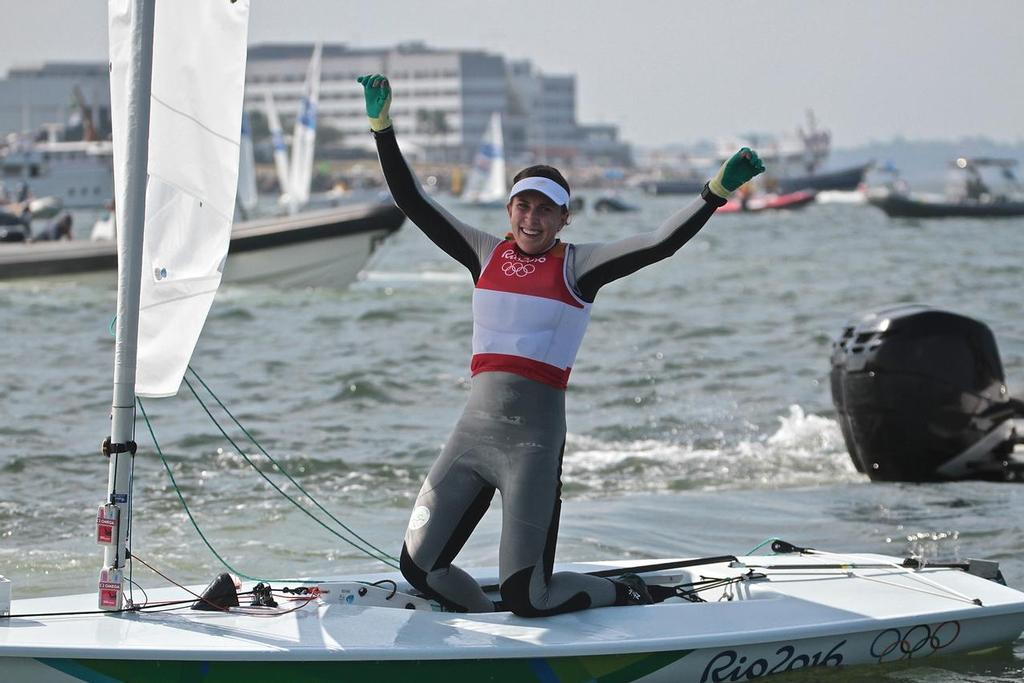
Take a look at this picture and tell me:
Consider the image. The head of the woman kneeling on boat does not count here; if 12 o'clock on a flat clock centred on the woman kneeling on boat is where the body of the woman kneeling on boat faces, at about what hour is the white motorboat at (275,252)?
The white motorboat is roughly at 4 o'clock from the woman kneeling on boat.

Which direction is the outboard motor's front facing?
to the viewer's right

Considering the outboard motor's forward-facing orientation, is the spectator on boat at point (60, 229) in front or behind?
behind

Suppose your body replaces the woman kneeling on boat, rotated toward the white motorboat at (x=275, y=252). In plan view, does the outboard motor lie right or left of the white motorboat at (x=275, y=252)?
right

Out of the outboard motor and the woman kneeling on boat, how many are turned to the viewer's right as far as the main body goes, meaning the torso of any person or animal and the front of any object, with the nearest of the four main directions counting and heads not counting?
1

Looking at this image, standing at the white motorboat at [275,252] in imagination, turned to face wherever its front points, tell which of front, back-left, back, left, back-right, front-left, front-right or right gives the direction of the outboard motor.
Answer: right

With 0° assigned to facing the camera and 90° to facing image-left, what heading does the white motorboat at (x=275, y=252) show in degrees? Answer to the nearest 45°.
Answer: approximately 270°

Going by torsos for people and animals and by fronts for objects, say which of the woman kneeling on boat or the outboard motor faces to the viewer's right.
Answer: the outboard motor

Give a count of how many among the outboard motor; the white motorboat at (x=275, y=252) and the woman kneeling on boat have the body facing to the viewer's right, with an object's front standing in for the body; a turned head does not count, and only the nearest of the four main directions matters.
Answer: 2

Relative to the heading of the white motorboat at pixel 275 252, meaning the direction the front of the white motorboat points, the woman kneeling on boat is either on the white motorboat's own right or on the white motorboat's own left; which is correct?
on the white motorboat's own right
